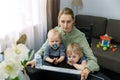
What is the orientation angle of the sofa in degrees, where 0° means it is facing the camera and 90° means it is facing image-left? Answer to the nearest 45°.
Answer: approximately 45°
